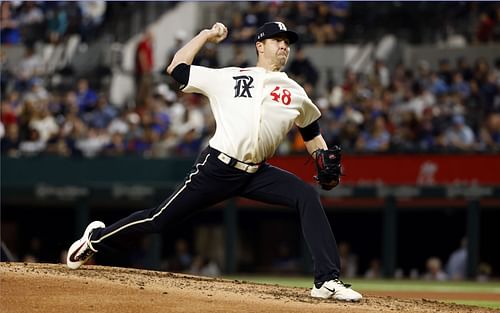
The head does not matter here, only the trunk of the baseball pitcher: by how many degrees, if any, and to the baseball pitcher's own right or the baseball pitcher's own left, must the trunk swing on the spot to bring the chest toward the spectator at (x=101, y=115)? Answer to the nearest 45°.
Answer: approximately 135° to the baseball pitcher's own left

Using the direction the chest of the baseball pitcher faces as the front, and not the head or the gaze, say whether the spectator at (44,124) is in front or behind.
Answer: behind

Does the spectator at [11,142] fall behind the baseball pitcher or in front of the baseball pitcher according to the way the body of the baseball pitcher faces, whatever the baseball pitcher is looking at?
behind

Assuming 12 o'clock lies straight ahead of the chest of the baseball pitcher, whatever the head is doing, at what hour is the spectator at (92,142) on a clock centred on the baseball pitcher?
The spectator is roughly at 7 o'clock from the baseball pitcher.

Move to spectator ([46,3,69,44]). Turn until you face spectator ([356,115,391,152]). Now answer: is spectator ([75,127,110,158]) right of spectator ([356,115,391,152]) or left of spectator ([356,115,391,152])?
right

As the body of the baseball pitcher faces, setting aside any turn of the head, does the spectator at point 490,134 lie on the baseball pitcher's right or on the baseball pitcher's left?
on the baseball pitcher's left

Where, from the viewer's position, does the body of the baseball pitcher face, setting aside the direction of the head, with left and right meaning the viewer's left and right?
facing the viewer and to the right of the viewer

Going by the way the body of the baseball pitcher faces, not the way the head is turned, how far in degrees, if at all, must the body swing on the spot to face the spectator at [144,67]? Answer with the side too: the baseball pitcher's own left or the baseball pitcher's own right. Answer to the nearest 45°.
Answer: approximately 135° to the baseball pitcher's own left
